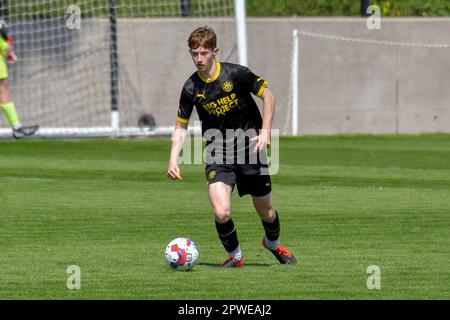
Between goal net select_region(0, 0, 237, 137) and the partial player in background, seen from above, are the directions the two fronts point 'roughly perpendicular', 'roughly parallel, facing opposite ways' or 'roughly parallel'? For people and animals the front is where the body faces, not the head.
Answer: roughly perpendicular

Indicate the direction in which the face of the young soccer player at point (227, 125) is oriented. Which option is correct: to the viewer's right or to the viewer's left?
to the viewer's left

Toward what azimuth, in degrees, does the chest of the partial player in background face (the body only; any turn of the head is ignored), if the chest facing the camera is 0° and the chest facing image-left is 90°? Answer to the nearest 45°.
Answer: approximately 270°

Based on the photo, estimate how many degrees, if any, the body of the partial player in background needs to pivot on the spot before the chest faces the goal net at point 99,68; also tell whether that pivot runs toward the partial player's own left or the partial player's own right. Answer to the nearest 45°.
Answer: approximately 45° to the partial player's own left

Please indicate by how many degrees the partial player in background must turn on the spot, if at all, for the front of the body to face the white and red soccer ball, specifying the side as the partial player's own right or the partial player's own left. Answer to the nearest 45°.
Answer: approximately 90° to the partial player's own right

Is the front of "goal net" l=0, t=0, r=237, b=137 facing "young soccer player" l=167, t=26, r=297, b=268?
yes

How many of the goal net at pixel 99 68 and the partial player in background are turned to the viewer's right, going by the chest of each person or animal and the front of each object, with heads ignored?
1

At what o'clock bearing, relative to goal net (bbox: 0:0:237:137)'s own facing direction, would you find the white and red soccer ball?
The white and red soccer ball is roughly at 12 o'clock from the goal net.

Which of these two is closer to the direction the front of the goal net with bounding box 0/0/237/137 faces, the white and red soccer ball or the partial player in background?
the white and red soccer ball
